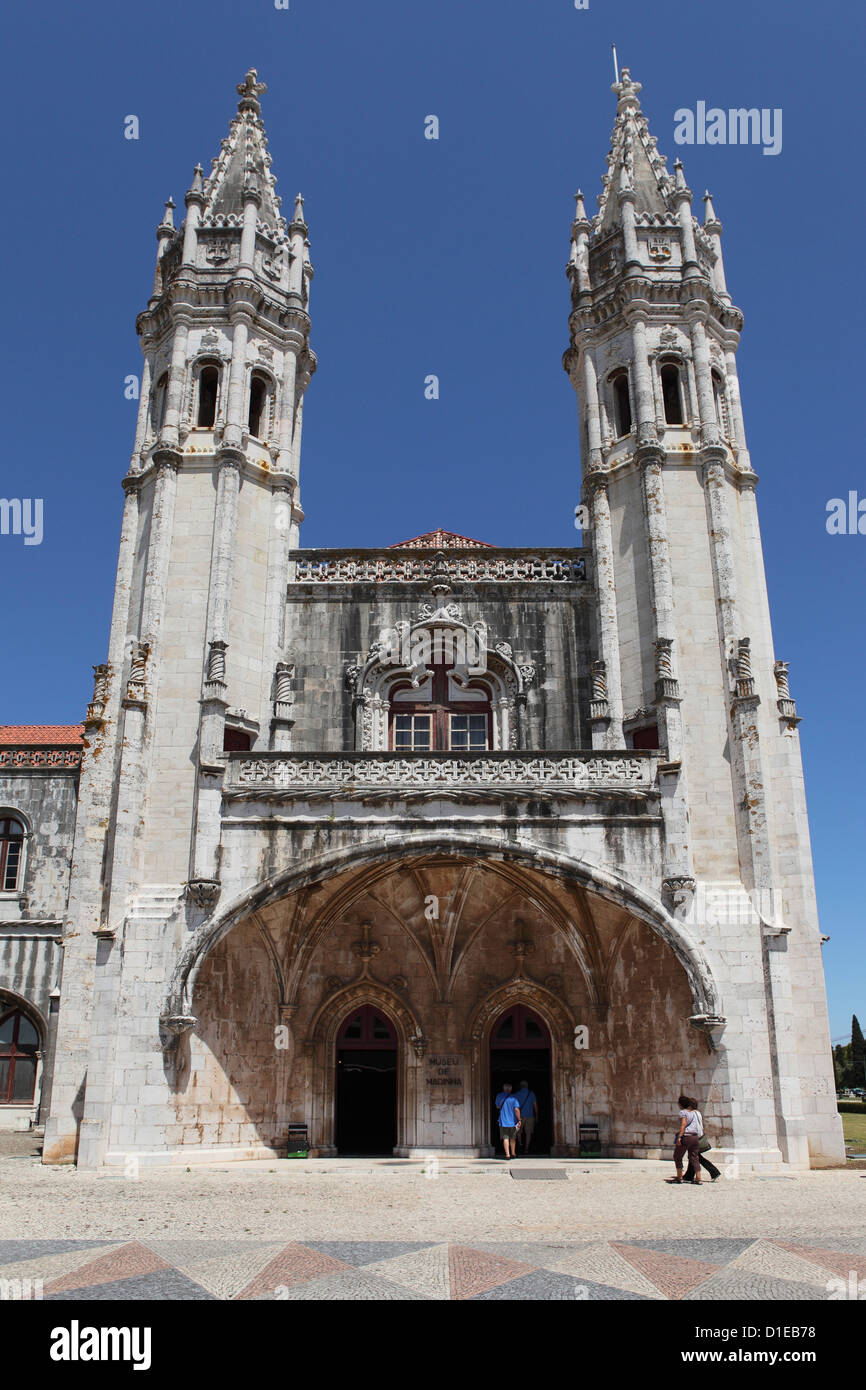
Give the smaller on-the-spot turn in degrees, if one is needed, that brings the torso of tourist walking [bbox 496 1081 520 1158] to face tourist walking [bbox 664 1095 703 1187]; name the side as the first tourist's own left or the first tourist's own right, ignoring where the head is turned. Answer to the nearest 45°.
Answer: approximately 135° to the first tourist's own right

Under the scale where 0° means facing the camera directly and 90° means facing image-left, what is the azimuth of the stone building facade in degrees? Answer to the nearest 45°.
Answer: approximately 0°

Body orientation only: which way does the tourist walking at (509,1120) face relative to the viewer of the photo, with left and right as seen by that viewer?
facing away from the viewer
